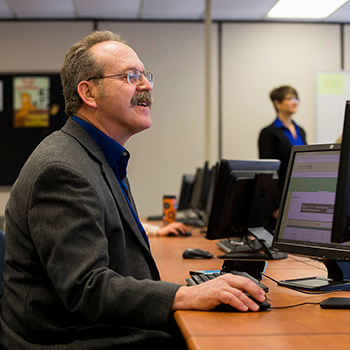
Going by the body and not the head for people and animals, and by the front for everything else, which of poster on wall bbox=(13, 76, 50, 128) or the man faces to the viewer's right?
the man

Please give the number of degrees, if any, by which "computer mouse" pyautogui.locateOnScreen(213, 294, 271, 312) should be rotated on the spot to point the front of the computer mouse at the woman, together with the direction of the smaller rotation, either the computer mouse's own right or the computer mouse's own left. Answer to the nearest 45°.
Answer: approximately 90° to the computer mouse's own left

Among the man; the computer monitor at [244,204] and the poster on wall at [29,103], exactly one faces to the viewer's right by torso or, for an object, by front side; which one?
the man

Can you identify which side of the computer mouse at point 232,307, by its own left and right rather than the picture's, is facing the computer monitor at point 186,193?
left

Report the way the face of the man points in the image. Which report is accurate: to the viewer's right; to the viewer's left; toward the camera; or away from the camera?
to the viewer's right

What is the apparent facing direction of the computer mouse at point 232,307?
to the viewer's right

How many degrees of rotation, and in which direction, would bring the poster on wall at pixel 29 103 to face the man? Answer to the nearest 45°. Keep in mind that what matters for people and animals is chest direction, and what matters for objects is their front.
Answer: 0° — it already faces them

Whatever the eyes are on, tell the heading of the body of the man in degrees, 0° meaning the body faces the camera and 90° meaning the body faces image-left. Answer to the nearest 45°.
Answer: approximately 270°

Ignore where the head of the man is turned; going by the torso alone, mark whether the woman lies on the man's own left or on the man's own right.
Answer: on the man's own left

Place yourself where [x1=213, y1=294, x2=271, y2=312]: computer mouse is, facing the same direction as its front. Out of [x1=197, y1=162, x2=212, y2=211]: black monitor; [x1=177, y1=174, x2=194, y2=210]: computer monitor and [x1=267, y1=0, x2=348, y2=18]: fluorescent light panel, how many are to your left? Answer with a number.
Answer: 3

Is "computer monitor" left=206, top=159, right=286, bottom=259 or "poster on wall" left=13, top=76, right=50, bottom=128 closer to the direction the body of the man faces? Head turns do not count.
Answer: the computer monitor
